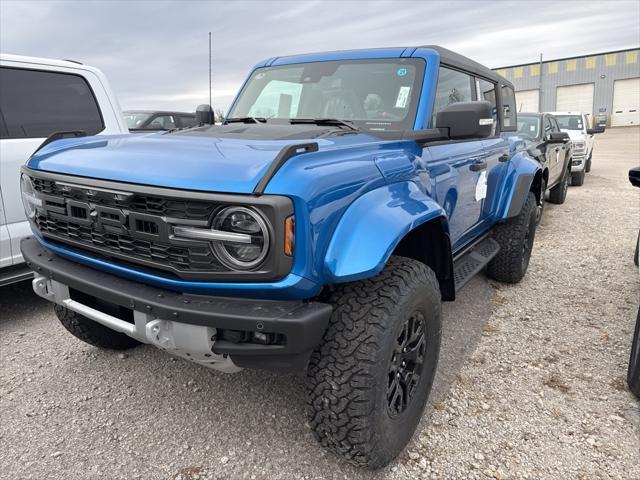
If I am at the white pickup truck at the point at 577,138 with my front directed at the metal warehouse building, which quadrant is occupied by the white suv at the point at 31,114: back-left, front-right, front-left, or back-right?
back-left

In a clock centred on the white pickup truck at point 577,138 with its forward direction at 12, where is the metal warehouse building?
The metal warehouse building is roughly at 6 o'clock from the white pickup truck.

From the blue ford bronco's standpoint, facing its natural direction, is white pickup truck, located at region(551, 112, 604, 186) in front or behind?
behind

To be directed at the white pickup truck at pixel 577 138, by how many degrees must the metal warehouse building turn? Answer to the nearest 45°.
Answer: approximately 45° to its left

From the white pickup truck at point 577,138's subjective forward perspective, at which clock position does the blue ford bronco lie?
The blue ford bronco is roughly at 12 o'clock from the white pickup truck.

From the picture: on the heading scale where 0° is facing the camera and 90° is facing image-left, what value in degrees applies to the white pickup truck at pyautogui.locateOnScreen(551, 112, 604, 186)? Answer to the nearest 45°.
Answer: approximately 0°

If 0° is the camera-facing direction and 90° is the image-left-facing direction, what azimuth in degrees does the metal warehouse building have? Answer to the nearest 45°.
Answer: approximately 45°

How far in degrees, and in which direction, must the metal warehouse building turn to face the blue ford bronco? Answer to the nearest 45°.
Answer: approximately 45° to its left

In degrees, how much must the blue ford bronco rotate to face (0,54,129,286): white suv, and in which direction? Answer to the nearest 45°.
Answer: approximately 90° to its right

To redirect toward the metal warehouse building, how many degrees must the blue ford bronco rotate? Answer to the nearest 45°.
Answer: approximately 180°

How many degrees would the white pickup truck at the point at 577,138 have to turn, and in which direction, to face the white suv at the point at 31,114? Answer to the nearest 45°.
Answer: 0° — it already faces it
